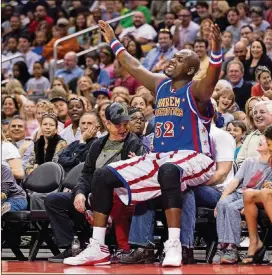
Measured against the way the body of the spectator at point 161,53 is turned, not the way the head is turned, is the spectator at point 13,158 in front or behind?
in front

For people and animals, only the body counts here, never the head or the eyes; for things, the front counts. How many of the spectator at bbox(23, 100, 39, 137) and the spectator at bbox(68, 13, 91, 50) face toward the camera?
2

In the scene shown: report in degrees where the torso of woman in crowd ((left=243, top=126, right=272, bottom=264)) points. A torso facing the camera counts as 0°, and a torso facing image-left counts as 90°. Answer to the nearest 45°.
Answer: approximately 45°

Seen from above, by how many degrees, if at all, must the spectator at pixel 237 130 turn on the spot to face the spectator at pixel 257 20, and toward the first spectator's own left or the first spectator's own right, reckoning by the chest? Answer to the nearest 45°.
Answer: approximately 135° to the first spectator's own right

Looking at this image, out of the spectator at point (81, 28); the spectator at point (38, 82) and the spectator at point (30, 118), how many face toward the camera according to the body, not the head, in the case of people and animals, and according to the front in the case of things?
3

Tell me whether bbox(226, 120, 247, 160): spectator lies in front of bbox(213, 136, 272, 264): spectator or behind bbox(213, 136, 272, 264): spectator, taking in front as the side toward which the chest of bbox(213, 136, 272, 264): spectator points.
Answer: behind

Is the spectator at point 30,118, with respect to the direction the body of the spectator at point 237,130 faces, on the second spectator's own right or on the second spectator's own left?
on the second spectator's own right

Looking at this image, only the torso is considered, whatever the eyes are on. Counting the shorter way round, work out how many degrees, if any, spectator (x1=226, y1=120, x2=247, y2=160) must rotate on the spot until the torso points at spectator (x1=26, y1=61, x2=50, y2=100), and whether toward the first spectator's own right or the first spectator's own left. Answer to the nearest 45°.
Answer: approximately 90° to the first spectator's own right

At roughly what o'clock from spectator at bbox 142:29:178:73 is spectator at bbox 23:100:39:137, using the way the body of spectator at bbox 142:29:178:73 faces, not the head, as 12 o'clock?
spectator at bbox 23:100:39:137 is roughly at 2 o'clock from spectator at bbox 142:29:178:73.

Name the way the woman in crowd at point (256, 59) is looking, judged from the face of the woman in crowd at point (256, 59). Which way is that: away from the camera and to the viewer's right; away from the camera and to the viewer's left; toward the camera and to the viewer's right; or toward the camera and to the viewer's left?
toward the camera and to the viewer's left

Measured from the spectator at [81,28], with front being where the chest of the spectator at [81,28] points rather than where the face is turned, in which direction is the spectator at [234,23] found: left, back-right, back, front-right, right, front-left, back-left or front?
front-left
